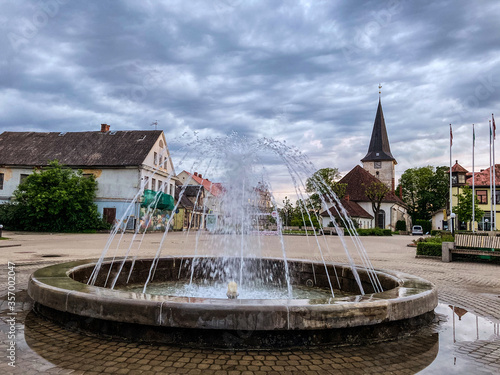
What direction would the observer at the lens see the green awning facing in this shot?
facing the viewer and to the right of the viewer

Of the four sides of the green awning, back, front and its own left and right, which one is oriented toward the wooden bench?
front

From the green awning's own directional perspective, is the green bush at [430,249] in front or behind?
in front
